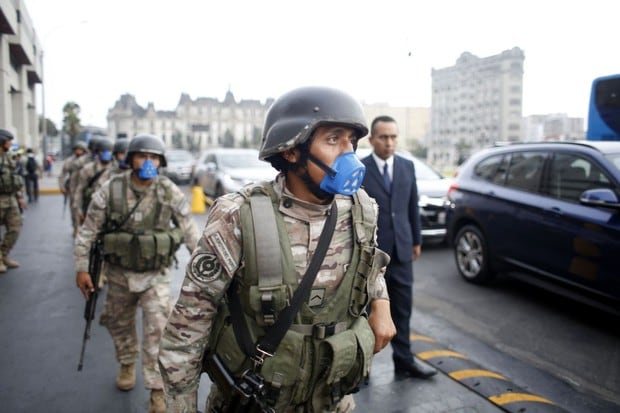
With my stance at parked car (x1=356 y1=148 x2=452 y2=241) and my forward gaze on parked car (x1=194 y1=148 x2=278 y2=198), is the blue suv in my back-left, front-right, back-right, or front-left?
back-left

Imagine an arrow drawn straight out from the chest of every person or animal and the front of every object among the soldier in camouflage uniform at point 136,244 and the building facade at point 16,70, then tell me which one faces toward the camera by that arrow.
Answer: the soldier in camouflage uniform

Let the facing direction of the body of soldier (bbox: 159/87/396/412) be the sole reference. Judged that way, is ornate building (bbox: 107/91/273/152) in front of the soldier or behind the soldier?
behind

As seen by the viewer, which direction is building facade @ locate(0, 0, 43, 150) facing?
to the viewer's right

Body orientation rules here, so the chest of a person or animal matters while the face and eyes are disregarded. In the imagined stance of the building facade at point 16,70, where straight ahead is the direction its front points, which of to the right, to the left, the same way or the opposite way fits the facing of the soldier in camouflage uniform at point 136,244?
to the right

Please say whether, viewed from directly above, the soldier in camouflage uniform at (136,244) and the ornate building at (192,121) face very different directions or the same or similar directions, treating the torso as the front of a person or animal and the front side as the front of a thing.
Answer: same or similar directions

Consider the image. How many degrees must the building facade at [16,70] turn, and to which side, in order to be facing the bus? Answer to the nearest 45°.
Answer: approximately 45° to its right

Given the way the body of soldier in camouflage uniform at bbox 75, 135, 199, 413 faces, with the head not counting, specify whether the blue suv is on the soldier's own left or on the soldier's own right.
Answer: on the soldier's own left

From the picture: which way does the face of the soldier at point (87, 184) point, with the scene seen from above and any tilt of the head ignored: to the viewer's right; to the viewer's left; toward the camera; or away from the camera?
toward the camera

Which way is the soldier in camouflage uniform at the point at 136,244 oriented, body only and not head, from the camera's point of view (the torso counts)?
toward the camera

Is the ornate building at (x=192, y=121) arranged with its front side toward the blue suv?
yes

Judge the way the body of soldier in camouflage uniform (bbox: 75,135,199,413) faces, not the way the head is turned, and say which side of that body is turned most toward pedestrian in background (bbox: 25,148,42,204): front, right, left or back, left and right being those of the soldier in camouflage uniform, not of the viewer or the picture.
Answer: back

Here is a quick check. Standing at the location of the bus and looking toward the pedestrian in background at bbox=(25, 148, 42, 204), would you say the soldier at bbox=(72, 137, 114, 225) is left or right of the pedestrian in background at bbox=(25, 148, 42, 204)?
left

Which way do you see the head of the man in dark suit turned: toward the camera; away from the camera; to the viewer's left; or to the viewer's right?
toward the camera

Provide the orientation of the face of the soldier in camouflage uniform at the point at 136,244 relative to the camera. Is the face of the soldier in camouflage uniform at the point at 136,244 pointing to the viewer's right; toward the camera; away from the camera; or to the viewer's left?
toward the camera

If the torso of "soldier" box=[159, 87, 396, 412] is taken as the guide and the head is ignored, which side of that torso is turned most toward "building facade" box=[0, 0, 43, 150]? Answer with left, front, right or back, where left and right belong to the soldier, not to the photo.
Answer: back
